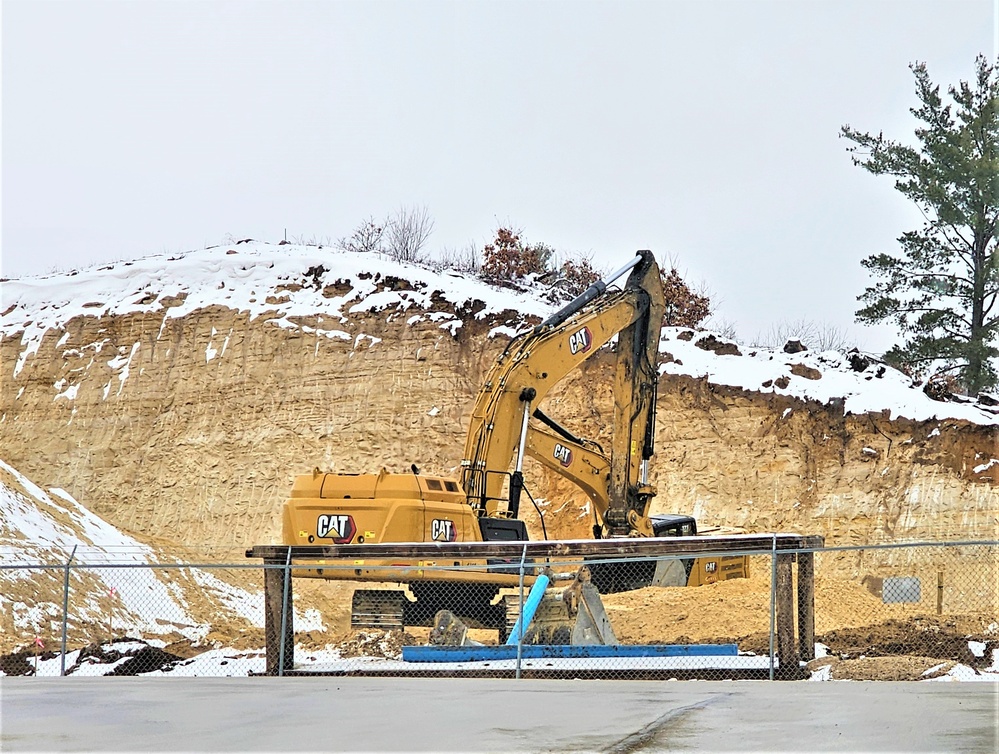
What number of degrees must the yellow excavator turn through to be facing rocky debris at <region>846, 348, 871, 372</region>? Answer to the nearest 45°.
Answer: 0° — it already faces it

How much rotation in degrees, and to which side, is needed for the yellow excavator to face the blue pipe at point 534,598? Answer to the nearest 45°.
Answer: approximately 135° to its right

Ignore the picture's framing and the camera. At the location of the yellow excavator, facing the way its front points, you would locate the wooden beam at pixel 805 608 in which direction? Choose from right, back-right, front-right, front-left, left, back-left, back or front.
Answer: right

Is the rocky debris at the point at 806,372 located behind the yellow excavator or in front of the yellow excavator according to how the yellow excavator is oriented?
in front

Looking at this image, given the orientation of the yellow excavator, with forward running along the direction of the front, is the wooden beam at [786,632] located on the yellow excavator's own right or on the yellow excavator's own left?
on the yellow excavator's own right

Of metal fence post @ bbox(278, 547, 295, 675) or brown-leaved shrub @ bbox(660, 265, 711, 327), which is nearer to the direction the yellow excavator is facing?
the brown-leaved shrub

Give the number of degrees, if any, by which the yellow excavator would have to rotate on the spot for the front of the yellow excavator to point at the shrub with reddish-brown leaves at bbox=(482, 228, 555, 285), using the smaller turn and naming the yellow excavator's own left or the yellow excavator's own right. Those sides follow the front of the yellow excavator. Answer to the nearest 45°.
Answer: approximately 45° to the yellow excavator's own left

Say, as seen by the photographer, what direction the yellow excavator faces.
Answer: facing away from the viewer and to the right of the viewer
